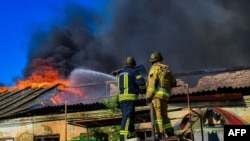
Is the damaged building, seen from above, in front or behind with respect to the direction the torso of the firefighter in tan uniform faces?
in front

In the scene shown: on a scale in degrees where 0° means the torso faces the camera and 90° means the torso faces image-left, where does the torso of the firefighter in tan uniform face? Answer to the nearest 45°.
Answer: approximately 135°
